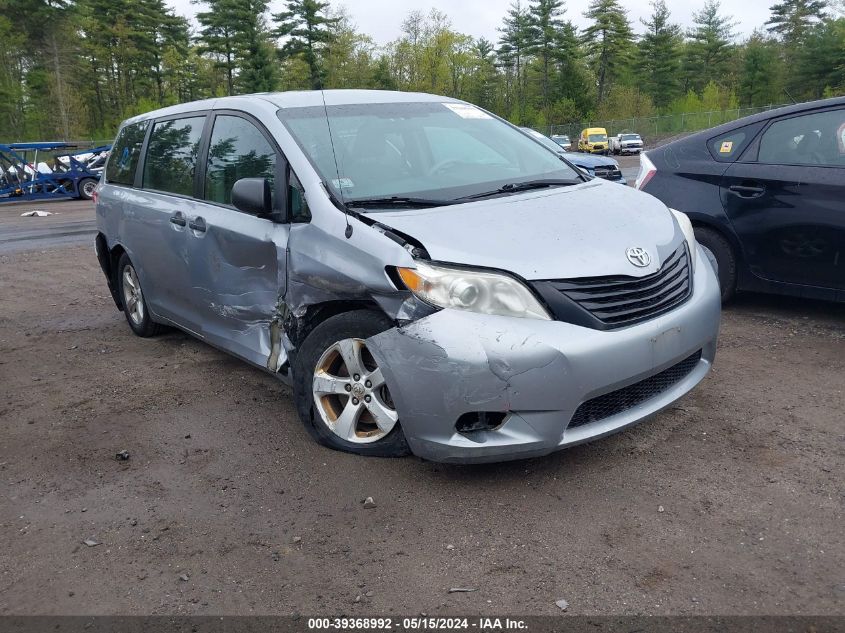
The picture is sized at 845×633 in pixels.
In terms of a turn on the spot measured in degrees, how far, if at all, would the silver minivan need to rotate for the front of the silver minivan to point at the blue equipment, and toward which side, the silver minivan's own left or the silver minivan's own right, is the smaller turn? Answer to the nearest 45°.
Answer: approximately 180°

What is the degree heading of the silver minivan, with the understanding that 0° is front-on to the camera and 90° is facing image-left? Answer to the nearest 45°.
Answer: approximately 315°
